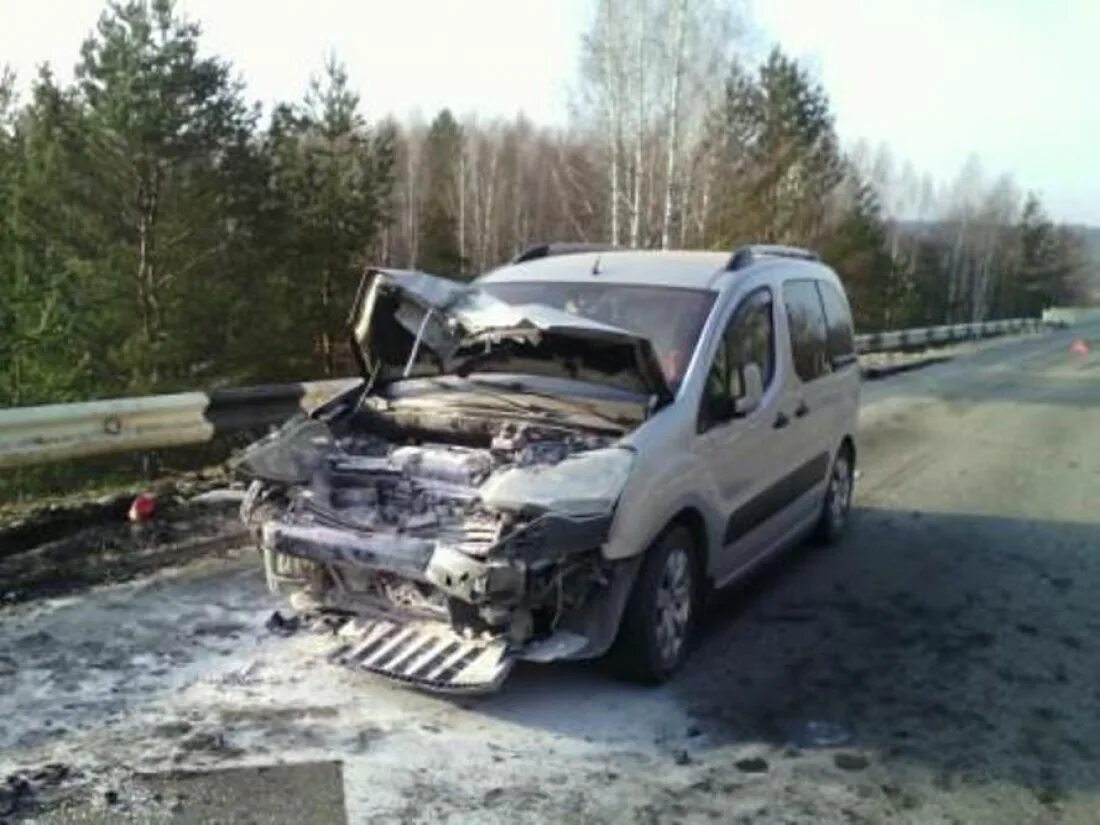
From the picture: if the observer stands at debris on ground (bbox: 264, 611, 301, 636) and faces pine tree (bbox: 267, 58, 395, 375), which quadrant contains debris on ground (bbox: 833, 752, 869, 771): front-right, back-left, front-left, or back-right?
back-right

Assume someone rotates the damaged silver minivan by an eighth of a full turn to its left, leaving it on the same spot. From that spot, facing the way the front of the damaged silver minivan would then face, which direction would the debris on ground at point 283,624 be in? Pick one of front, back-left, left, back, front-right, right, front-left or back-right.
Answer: right

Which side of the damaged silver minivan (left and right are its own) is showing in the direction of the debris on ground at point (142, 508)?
right

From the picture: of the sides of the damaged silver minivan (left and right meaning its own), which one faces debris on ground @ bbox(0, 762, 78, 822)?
front

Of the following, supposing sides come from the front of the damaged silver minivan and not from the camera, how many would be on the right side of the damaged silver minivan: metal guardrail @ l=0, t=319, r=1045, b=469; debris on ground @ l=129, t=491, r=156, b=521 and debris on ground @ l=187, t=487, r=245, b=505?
3

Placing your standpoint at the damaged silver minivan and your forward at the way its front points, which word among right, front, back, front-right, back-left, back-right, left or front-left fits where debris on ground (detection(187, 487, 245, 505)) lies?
right

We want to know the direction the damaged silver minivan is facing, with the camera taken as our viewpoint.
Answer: facing the viewer and to the left of the viewer

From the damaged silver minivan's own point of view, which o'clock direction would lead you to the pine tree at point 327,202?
The pine tree is roughly at 4 o'clock from the damaged silver minivan.
